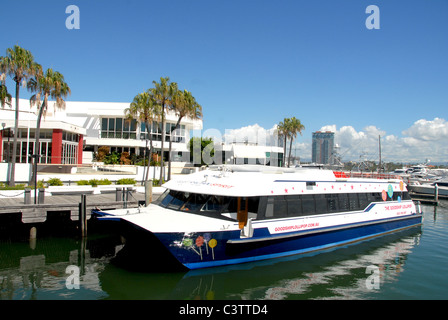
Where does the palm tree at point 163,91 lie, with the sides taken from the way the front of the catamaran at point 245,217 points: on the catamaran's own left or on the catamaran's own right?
on the catamaran's own right

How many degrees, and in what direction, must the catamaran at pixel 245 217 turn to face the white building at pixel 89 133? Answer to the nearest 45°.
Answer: approximately 90° to its right

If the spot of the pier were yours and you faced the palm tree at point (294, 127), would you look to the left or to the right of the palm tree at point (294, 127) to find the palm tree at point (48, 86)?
left

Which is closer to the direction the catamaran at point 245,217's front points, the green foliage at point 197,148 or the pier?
the pier

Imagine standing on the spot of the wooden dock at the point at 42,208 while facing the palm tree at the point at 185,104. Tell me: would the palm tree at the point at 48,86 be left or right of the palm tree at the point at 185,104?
left

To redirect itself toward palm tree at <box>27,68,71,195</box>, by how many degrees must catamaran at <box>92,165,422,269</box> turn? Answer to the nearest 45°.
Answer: approximately 90° to its right

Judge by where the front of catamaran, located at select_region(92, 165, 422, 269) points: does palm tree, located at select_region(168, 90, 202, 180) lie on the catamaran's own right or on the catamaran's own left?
on the catamaran's own right

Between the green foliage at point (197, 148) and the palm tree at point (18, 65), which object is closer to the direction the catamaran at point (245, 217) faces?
the palm tree

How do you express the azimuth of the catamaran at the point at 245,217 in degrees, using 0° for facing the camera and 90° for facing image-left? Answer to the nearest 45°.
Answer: approximately 45°

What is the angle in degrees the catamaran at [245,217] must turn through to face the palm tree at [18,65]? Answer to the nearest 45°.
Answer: approximately 90° to its right

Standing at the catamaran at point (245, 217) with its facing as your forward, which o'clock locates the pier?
The pier is roughly at 2 o'clock from the catamaran.
